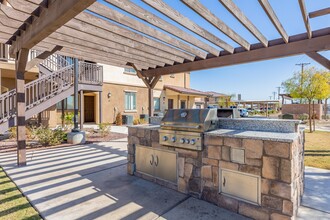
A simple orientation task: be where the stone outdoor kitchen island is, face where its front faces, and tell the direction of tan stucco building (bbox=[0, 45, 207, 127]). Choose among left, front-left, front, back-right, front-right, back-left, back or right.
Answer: right

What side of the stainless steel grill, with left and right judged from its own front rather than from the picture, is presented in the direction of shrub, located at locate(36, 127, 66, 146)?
right

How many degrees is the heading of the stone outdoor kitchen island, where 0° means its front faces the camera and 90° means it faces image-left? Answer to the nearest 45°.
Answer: approximately 45°

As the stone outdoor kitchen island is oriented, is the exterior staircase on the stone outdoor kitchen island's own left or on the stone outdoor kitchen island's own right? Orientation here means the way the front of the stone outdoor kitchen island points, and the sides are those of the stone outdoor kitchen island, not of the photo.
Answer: on the stone outdoor kitchen island's own right

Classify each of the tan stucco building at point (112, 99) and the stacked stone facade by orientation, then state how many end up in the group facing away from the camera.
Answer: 0

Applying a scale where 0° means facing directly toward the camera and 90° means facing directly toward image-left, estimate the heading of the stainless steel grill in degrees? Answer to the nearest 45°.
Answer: approximately 45°

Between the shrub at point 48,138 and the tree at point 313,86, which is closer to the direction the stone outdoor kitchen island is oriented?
the shrub

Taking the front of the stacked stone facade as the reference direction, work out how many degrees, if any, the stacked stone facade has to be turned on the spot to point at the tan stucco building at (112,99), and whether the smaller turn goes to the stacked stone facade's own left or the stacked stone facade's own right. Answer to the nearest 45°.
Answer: approximately 90° to the stacked stone facade's own right

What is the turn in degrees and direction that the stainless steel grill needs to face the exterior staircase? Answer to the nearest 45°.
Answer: approximately 90° to its right

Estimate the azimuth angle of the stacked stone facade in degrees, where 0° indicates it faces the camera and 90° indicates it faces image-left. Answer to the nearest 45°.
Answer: approximately 45°
